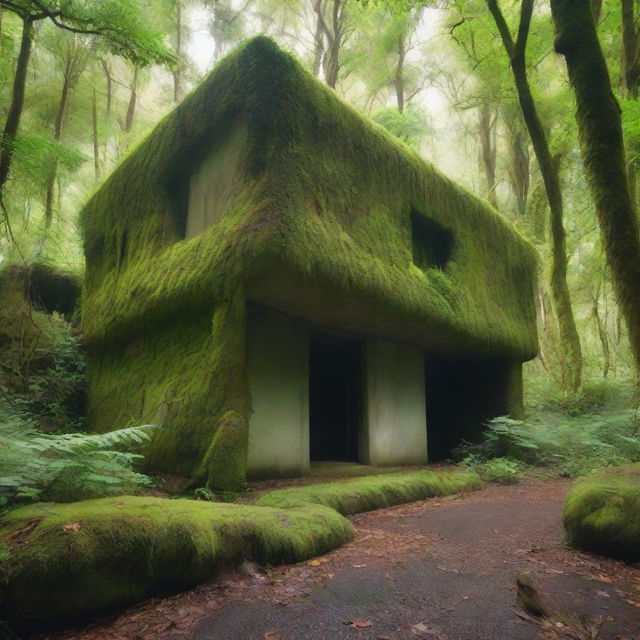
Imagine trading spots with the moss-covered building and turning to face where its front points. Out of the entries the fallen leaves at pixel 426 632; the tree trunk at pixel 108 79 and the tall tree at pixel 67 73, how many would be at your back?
2

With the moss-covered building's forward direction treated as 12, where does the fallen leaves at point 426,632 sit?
The fallen leaves is roughly at 1 o'clock from the moss-covered building.

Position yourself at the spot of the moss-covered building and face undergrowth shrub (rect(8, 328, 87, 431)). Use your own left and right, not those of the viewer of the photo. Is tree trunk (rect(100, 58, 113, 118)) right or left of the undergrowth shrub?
right

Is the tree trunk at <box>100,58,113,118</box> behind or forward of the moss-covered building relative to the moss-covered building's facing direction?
behind

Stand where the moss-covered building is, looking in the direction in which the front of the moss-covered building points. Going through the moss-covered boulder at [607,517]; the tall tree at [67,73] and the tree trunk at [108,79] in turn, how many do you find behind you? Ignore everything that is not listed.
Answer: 2

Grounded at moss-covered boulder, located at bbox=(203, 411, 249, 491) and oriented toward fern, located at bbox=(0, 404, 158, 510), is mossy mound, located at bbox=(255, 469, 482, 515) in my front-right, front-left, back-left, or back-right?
back-left

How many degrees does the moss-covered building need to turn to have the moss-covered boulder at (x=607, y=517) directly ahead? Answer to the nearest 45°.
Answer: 0° — it already faces it

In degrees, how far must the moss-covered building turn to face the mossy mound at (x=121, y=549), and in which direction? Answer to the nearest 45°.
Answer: approximately 45° to its right

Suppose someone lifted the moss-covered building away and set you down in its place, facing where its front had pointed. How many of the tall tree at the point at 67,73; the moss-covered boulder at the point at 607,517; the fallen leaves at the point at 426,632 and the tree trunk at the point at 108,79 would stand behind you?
2

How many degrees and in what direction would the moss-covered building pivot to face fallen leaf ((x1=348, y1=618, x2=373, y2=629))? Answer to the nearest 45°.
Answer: approximately 45° to its right

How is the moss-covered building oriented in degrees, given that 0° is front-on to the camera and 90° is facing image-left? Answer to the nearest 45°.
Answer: approximately 315°
